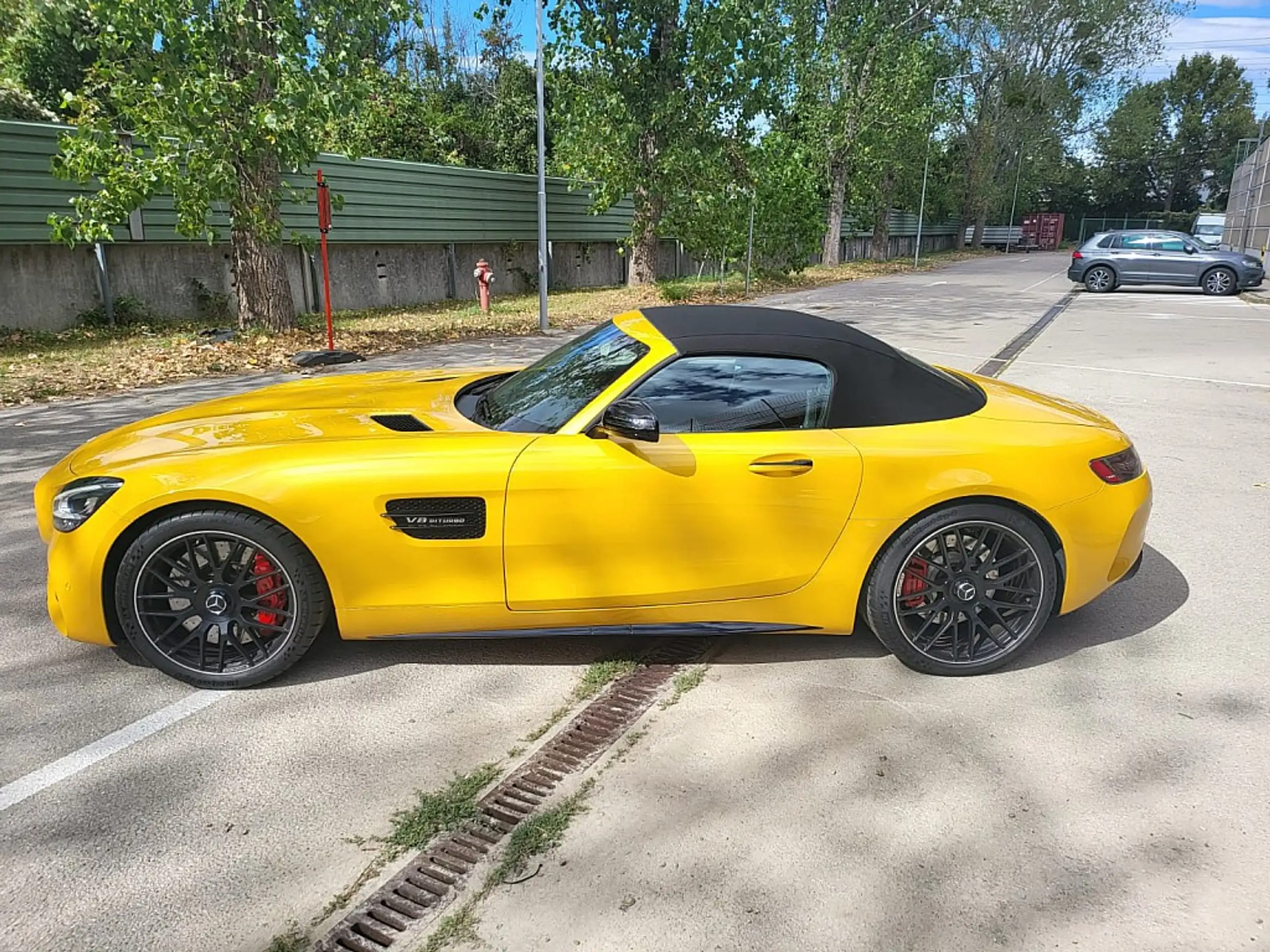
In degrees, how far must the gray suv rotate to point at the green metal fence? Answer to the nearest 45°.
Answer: approximately 135° to its right

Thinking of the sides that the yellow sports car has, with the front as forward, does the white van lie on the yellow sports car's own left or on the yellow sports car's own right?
on the yellow sports car's own right

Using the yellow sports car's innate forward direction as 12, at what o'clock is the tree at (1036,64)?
The tree is roughly at 4 o'clock from the yellow sports car.

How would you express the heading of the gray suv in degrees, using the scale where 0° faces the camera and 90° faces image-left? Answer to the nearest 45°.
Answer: approximately 270°

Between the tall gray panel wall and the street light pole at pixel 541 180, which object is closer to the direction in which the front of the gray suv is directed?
the tall gray panel wall

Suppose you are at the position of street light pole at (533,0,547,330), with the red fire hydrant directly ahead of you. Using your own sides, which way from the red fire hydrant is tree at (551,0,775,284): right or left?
right

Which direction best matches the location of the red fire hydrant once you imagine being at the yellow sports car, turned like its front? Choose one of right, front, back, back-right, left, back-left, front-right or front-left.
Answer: right

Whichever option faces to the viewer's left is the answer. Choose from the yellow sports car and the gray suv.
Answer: the yellow sports car

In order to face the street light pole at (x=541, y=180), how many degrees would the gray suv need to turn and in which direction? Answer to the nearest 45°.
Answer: approximately 135° to its right

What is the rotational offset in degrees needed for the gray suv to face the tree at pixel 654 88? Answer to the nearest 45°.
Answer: approximately 135° to its right

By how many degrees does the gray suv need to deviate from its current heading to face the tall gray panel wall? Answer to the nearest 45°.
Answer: approximately 90° to its left

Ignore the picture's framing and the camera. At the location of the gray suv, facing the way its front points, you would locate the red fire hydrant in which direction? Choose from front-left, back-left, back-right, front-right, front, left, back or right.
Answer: back-right

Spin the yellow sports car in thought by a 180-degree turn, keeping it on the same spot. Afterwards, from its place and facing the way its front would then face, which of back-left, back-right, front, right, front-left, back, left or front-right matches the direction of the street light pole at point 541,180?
left

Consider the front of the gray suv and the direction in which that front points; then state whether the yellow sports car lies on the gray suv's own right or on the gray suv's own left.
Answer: on the gray suv's own right

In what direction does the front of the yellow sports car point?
to the viewer's left

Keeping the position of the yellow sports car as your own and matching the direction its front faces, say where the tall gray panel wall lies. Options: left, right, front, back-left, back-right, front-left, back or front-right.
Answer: back-right

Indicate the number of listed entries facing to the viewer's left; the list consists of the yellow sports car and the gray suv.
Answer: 1
